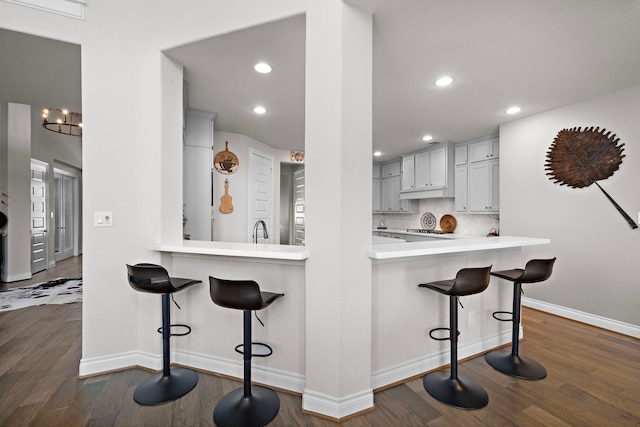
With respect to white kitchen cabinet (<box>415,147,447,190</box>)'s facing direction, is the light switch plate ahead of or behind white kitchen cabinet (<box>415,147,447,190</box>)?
ahead

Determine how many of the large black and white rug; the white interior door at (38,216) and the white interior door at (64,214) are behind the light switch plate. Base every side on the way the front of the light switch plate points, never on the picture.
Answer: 3

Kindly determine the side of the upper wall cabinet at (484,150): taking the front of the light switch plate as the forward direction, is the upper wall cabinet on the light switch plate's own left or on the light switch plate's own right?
on the light switch plate's own left

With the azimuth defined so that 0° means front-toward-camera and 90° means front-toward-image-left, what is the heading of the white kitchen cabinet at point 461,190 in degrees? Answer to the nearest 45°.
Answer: approximately 45°

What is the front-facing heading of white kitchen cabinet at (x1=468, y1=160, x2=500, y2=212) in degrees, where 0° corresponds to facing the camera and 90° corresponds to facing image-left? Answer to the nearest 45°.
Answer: approximately 45°

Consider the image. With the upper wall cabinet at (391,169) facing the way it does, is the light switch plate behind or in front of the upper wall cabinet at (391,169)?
in front

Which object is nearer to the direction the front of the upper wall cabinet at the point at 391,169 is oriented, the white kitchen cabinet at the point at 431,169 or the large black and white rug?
the large black and white rug

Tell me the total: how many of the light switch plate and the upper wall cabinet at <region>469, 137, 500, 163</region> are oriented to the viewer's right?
0

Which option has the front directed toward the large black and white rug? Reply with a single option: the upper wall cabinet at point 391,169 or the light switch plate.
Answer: the upper wall cabinet

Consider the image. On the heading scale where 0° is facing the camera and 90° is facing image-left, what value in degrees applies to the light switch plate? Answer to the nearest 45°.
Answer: approximately 0°
